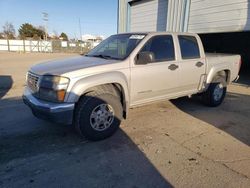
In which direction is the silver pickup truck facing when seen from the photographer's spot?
facing the viewer and to the left of the viewer

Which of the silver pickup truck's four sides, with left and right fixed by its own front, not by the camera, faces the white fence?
right

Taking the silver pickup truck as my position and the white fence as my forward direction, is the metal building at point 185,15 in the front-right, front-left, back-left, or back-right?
front-right

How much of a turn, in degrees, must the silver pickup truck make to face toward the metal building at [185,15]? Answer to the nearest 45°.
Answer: approximately 135° to its right

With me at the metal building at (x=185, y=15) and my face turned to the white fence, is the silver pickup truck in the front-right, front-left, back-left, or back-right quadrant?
back-left

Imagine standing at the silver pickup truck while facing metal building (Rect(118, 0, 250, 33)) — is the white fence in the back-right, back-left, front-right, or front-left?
front-left
